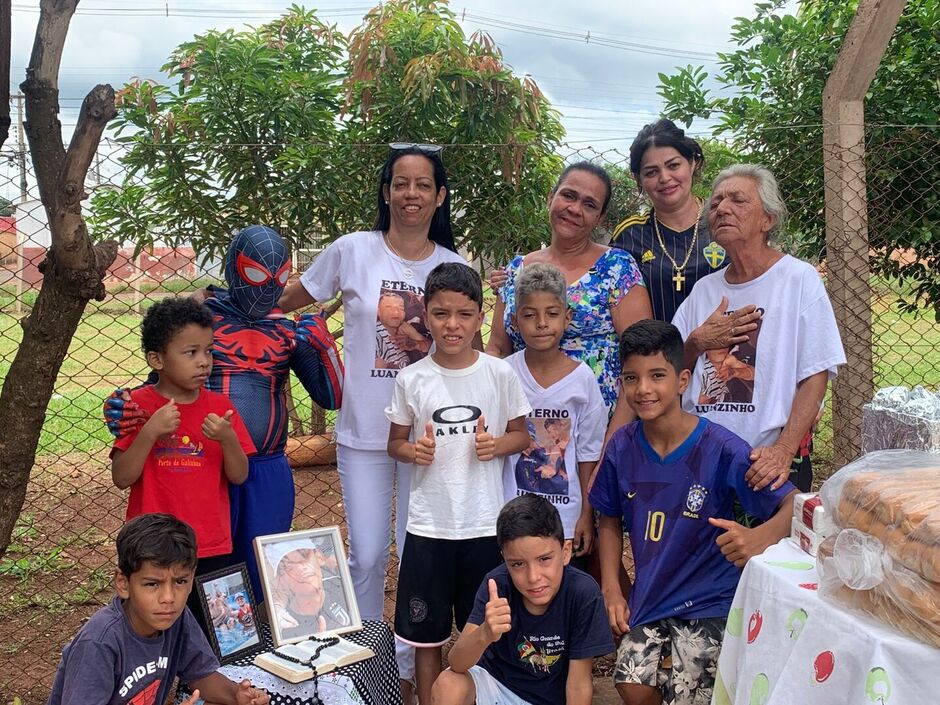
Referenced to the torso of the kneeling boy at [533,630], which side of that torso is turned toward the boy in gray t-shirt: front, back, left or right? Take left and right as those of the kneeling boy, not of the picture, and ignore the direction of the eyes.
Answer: right

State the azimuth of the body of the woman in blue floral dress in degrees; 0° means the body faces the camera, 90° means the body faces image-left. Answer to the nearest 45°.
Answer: approximately 0°

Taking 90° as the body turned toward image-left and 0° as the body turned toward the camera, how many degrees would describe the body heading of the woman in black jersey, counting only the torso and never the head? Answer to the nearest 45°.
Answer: approximately 0°

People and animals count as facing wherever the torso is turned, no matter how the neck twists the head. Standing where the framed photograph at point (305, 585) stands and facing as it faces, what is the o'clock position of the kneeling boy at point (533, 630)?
The kneeling boy is roughly at 10 o'clock from the framed photograph.

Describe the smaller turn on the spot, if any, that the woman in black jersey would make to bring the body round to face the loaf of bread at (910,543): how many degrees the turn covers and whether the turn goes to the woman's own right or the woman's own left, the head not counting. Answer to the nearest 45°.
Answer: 0° — they already face it
